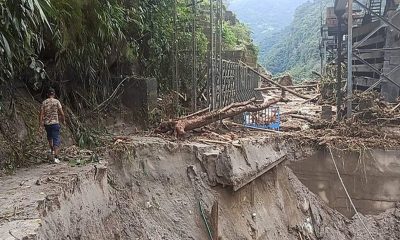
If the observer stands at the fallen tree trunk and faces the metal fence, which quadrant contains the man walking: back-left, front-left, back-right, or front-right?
back-left

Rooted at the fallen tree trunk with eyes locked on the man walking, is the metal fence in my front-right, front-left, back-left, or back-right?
back-right

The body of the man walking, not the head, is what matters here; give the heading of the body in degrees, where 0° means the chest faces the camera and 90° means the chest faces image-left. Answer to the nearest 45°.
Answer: approximately 180°

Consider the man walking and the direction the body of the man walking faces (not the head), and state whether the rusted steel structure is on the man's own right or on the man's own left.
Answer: on the man's own right

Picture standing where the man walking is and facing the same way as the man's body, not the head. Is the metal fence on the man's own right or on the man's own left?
on the man's own right

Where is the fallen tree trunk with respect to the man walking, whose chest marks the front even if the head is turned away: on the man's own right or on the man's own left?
on the man's own right
